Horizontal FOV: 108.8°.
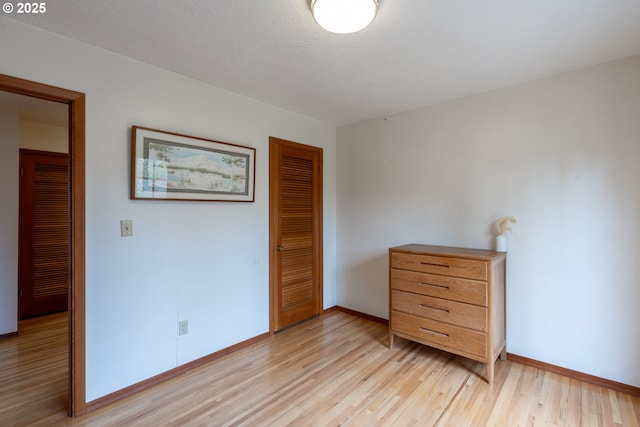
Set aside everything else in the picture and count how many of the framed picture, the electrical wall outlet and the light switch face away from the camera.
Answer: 0

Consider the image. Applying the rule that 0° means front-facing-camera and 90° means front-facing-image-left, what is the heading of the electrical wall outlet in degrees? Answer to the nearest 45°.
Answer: approximately 315°

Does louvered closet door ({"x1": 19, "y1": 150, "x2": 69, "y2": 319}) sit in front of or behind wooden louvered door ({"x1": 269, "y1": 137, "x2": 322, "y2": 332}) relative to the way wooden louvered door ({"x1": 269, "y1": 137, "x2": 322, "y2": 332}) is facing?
behind

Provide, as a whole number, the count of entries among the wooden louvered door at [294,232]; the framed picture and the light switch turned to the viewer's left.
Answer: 0

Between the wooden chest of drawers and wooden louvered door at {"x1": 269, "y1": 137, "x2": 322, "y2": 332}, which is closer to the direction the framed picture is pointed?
the wooden chest of drawers

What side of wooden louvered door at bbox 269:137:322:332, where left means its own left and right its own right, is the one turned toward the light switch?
right

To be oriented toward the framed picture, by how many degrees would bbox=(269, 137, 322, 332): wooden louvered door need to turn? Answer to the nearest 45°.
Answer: approximately 90° to its right

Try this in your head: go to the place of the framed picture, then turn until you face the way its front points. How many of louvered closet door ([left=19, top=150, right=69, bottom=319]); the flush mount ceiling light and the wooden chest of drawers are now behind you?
1

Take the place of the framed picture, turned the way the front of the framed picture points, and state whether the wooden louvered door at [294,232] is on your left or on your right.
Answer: on your left

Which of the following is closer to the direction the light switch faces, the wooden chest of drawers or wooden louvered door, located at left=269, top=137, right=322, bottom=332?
the wooden chest of drawers

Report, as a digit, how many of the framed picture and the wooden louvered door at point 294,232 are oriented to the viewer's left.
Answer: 0

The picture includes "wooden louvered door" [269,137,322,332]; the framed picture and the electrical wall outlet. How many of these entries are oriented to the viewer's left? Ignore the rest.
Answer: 0

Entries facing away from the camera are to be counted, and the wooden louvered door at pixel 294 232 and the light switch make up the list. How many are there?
0

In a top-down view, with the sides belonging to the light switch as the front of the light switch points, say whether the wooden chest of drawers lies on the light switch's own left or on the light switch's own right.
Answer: on the light switch's own left
